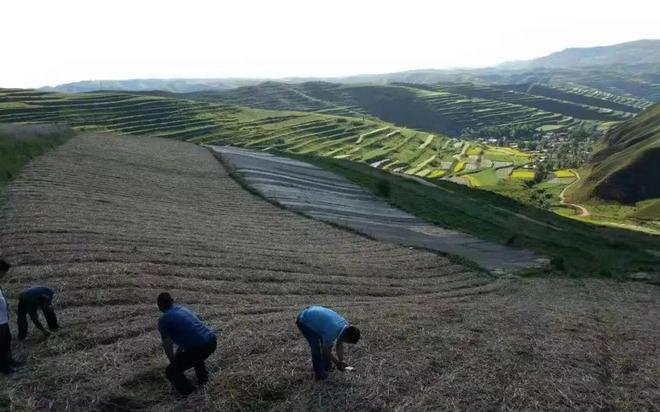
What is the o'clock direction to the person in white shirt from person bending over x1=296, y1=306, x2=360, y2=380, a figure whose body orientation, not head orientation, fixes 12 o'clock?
The person in white shirt is roughly at 6 o'clock from the person bending over.

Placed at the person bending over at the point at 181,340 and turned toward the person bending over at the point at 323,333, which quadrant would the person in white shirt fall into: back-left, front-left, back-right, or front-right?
back-left

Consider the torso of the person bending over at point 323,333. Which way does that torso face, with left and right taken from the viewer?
facing to the right of the viewer

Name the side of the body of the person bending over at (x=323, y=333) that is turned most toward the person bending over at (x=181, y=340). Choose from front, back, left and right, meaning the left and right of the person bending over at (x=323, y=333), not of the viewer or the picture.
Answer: back
